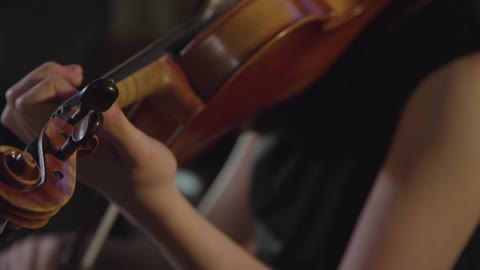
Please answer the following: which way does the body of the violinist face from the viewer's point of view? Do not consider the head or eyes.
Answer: to the viewer's left
